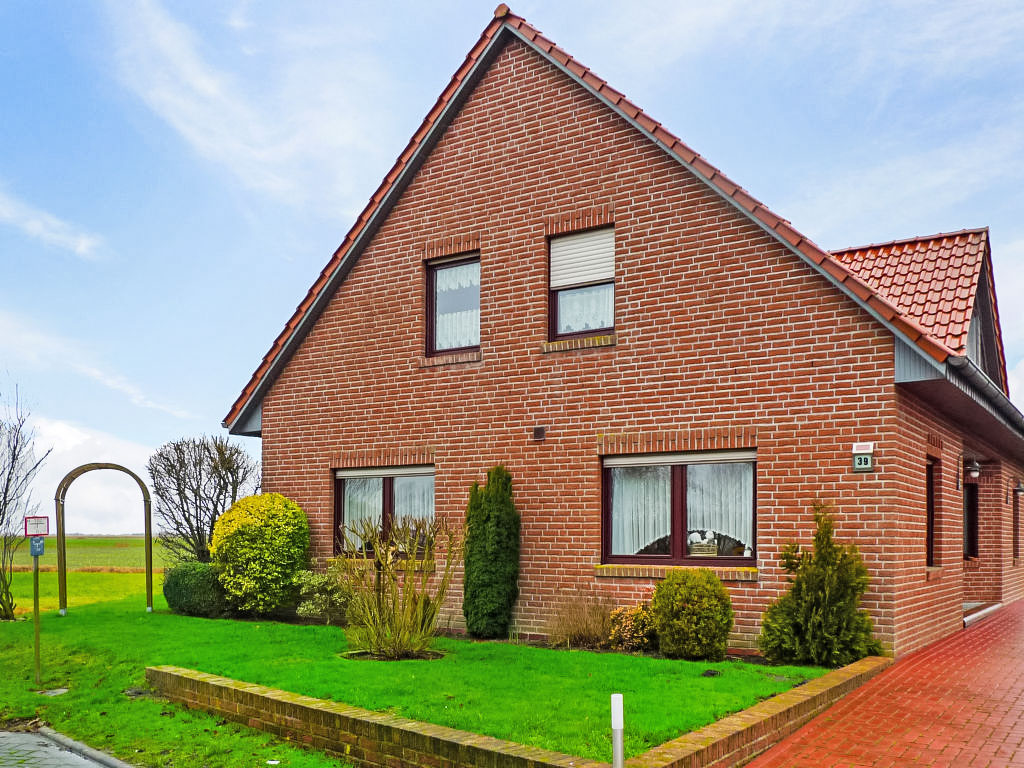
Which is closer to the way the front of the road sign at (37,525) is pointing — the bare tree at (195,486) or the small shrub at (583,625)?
the small shrub

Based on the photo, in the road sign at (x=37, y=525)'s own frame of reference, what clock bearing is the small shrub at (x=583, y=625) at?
The small shrub is roughly at 10 o'clock from the road sign.

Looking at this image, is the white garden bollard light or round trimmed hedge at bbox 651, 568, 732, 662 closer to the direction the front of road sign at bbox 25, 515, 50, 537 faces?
the white garden bollard light

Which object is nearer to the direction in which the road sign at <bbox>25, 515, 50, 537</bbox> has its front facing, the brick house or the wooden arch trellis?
the brick house

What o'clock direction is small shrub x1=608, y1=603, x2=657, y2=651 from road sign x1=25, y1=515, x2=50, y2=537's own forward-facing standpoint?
The small shrub is roughly at 10 o'clock from the road sign.

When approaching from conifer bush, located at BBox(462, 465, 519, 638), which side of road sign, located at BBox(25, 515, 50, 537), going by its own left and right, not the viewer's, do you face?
left

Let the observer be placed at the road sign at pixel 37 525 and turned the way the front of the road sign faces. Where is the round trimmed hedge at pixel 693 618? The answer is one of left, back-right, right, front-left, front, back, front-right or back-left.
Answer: front-left

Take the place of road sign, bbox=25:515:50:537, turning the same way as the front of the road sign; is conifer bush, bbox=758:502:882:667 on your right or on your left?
on your left

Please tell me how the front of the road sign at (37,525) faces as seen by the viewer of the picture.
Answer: facing the viewer

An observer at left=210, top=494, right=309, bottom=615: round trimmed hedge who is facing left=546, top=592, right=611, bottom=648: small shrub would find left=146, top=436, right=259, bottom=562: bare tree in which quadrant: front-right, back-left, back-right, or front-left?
back-left
